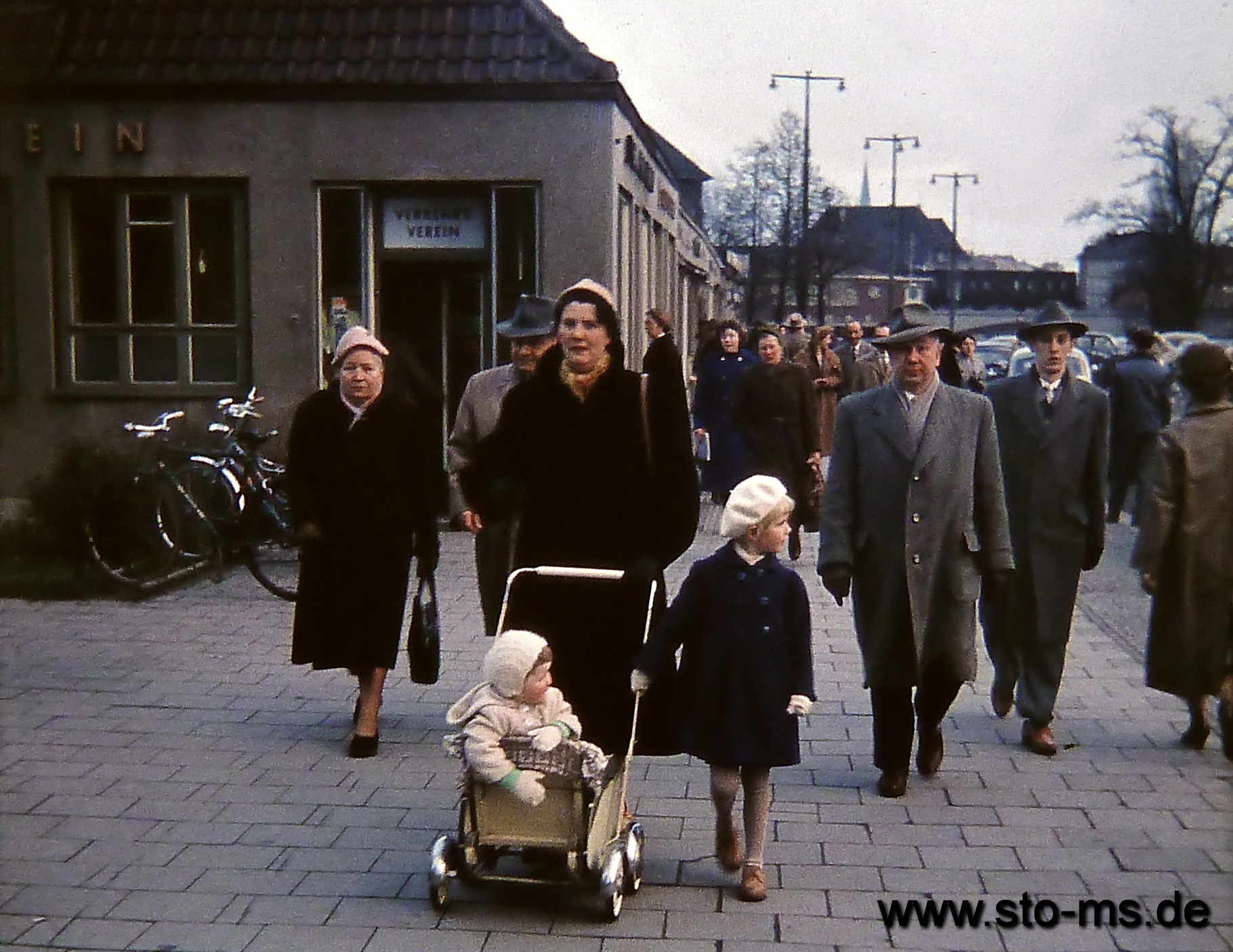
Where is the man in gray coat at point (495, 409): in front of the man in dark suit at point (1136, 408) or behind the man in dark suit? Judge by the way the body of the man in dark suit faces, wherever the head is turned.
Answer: behind

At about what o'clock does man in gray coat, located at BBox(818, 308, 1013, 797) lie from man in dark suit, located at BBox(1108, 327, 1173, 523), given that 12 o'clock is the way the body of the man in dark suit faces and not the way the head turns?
The man in gray coat is roughly at 6 o'clock from the man in dark suit.

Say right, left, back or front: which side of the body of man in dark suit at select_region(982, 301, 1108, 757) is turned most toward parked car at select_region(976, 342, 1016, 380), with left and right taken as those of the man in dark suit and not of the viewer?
back

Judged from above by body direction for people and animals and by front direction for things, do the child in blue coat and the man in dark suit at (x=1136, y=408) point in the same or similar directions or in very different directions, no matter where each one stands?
very different directions

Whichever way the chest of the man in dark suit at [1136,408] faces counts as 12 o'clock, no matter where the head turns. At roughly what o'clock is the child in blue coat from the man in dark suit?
The child in blue coat is roughly at 6 o'clock from the man in dark suit.

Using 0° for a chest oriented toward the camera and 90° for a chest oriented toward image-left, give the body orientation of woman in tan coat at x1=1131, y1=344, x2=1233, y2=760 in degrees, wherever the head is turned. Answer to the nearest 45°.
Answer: approximately 180°

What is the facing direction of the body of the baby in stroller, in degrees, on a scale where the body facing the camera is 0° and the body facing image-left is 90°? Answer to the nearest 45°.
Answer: approximately 315°

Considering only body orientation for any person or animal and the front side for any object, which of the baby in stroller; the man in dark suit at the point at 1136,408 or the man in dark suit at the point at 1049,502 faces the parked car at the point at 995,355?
the man in dark suit at the point at 1136,408

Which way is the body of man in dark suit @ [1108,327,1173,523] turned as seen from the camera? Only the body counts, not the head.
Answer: away from the camera

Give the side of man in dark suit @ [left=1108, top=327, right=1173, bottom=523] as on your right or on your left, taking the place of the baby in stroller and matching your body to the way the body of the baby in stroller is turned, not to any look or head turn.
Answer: on your left

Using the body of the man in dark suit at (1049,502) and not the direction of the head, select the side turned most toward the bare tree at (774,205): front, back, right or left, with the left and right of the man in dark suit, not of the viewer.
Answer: back

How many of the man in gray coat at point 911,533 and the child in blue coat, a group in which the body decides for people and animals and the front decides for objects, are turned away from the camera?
0

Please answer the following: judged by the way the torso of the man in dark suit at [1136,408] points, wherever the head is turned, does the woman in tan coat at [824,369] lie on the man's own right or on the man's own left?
on the man's own left

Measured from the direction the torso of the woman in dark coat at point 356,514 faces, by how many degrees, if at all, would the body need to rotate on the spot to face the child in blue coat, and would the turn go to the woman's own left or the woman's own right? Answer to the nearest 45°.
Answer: approximately 45° to the woman's own left
